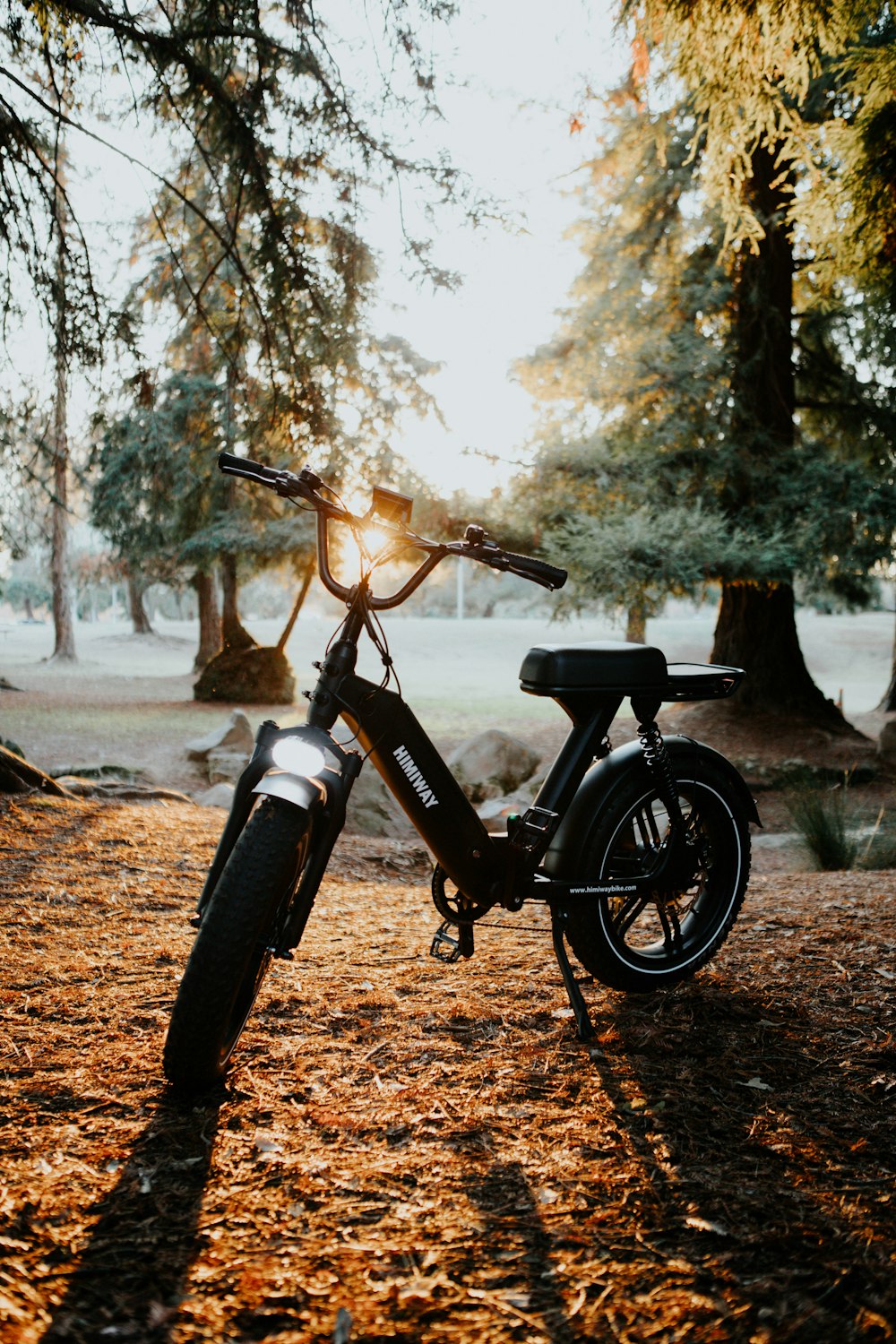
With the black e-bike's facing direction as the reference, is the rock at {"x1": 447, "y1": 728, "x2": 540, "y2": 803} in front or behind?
behind

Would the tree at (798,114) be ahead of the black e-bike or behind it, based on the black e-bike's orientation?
behind

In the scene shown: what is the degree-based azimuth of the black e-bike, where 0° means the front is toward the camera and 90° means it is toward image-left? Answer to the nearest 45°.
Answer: approximately 45°

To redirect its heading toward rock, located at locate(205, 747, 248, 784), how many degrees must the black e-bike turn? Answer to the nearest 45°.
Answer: approximately 135° to its right

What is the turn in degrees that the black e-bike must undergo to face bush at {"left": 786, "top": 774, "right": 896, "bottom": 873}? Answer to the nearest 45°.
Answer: approximately 180°

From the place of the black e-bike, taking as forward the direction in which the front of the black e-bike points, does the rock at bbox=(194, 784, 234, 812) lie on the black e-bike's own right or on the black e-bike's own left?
on the black e-bike's own right

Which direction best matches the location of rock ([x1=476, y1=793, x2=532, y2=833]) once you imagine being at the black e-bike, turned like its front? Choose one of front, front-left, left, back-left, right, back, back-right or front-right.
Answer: back-right

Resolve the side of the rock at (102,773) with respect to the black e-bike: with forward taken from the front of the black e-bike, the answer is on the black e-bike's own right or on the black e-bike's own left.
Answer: on the black e-bike's own right

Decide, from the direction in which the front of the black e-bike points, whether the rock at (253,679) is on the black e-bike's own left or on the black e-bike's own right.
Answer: on the black e-bike's own right
